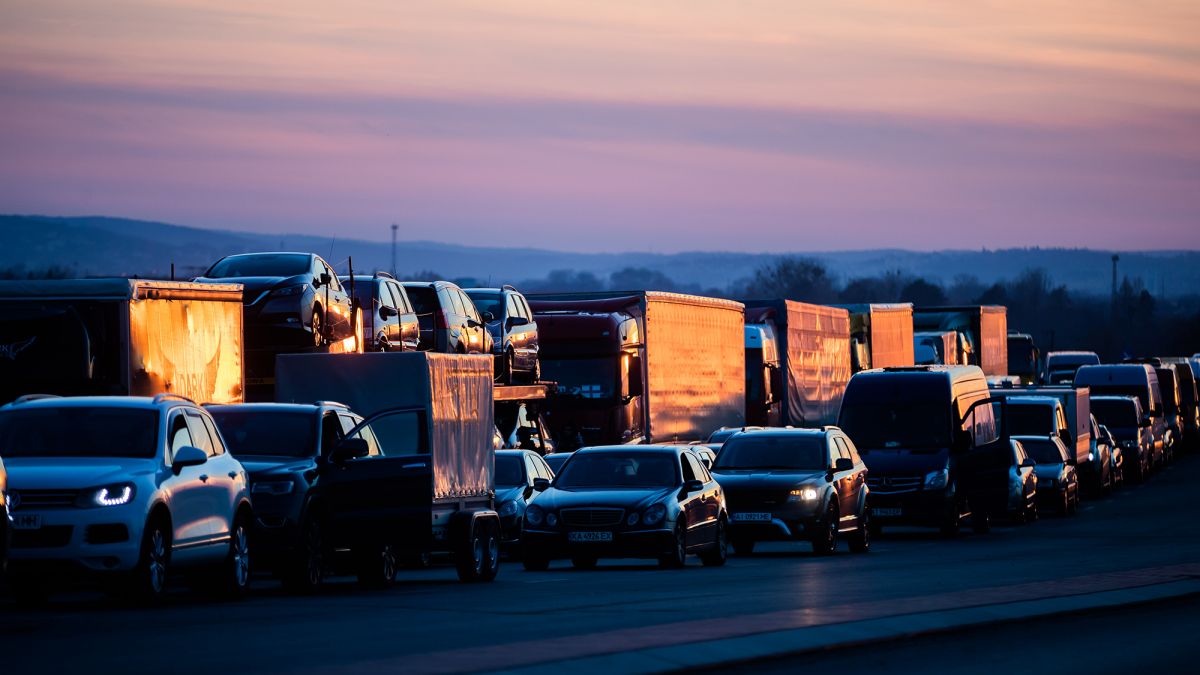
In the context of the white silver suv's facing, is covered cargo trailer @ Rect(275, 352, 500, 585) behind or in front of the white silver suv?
behind

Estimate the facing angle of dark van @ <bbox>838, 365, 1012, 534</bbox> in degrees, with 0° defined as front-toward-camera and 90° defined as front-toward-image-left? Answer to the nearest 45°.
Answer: approximately 45°

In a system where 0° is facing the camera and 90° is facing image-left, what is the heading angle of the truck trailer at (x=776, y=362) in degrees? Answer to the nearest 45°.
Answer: approximately 45°
